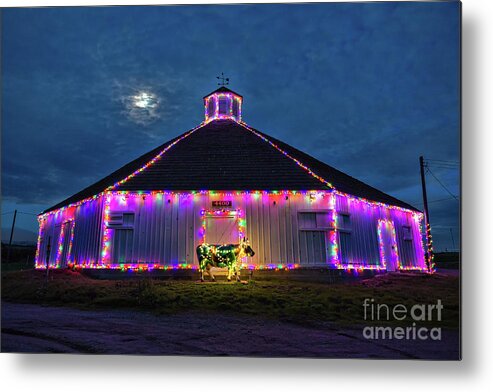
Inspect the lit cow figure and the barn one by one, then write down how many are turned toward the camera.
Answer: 1

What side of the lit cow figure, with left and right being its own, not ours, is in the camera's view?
right

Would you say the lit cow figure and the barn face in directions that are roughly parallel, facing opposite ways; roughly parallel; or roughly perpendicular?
roughly perpendicular

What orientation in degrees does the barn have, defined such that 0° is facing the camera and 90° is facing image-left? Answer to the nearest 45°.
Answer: approximately 0°
